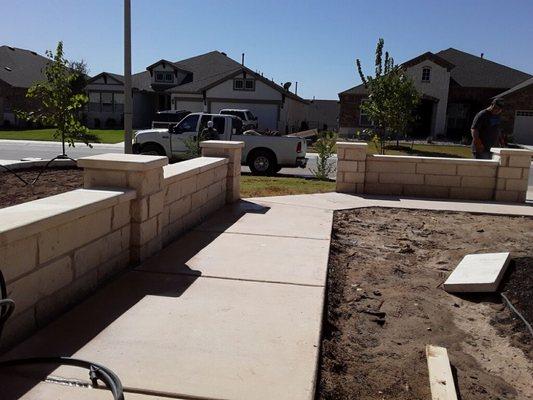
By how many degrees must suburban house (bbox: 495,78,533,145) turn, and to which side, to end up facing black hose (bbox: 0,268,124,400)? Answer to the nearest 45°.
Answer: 0° — it already faces it

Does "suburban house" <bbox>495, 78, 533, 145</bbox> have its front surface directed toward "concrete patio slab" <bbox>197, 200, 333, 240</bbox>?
yes

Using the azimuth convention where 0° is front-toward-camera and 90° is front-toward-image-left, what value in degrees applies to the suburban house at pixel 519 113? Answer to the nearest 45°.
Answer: approximately 0°

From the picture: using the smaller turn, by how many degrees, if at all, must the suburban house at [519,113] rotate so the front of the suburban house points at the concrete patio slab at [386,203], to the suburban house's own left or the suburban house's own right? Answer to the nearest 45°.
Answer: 0° — it already faces it

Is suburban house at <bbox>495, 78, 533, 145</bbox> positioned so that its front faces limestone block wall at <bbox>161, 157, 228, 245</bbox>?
yes

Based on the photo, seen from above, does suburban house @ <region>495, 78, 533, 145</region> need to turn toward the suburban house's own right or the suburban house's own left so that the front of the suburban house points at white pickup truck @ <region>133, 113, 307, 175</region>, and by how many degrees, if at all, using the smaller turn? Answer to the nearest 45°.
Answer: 0° — it already faces it

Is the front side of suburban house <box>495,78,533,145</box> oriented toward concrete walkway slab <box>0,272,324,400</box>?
yes
